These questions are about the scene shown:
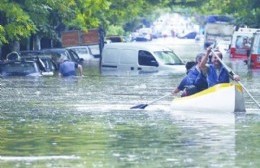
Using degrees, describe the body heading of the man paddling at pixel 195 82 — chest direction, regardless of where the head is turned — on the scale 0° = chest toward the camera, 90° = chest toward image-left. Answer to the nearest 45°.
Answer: approximately 45°

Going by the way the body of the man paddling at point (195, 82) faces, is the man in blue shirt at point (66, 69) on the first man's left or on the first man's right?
on the first man's right
